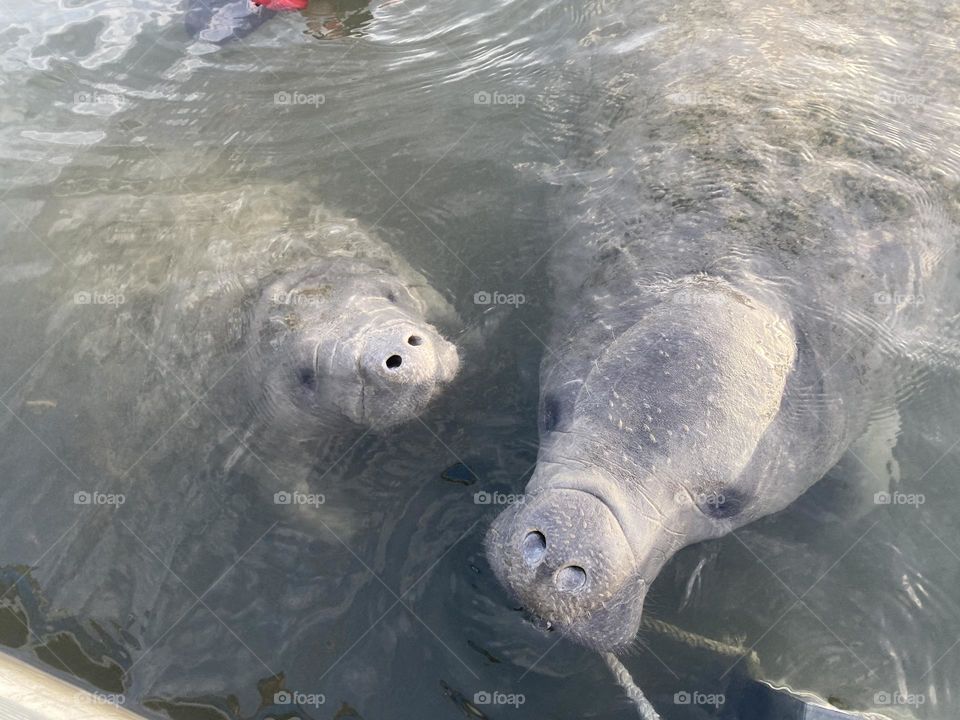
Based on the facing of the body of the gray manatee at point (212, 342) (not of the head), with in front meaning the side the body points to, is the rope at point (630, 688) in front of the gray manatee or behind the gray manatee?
in front

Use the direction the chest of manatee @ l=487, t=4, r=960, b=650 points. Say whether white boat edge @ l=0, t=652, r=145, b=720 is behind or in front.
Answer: in front

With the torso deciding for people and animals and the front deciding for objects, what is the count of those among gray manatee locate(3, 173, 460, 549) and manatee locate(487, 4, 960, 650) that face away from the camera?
0

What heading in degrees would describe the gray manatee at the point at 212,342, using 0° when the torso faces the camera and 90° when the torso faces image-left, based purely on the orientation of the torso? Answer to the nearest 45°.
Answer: approximately 315°

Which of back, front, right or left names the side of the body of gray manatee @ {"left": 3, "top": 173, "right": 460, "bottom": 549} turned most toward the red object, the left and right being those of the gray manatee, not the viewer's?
left

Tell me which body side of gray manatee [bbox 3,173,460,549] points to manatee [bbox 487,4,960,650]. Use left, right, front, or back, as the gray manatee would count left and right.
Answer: front

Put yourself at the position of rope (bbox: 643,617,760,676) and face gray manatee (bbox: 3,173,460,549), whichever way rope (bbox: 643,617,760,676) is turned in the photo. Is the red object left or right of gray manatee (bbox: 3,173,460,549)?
right

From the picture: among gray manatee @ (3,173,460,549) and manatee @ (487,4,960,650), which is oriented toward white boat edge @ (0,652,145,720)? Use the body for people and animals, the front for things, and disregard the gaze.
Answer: the manatee

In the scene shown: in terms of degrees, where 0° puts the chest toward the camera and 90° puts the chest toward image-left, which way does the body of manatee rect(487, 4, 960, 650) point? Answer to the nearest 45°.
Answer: approximately 45°
